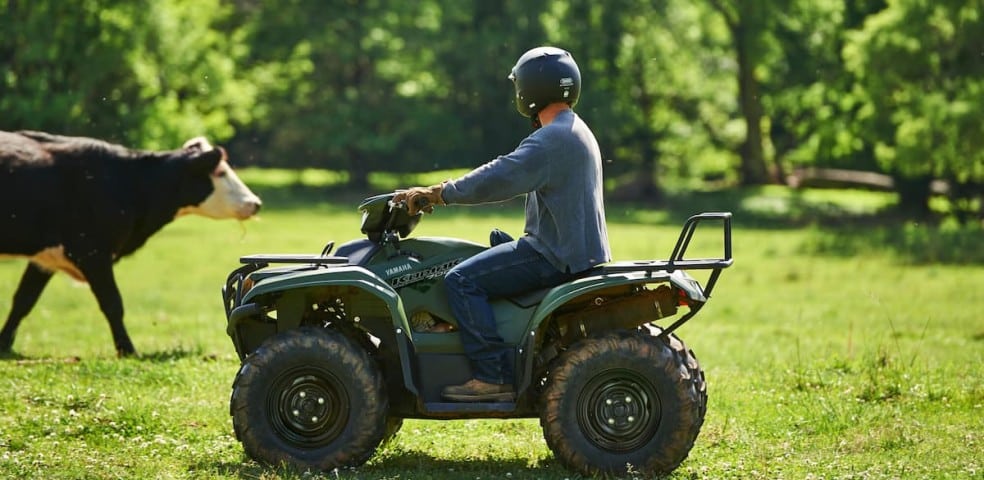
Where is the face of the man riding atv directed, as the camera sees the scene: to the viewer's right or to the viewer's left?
to the viewer's left

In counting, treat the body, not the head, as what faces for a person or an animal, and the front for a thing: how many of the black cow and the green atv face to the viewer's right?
1

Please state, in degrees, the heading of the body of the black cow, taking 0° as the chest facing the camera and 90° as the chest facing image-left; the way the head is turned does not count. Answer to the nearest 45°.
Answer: approximately 270°

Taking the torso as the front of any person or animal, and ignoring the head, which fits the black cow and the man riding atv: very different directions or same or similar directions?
very different directions

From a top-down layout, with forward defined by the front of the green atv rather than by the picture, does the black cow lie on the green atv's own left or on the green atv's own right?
on the green atv's own right

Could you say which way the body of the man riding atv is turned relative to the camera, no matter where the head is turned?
to the viewer's left

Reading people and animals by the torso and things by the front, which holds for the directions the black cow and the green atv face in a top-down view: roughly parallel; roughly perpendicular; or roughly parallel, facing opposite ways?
roughly parallel, facing opposite ways

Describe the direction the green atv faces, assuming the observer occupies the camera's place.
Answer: facing to the left of the viewer

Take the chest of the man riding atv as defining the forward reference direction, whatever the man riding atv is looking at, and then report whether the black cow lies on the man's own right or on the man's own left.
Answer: on the man's own right

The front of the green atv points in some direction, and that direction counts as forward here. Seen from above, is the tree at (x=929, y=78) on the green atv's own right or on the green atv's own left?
on the green atv's own right
